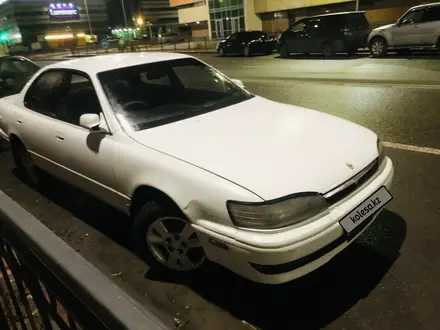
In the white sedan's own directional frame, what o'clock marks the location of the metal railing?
The metal railing is roughly at 2 o'clock from the white sedan.

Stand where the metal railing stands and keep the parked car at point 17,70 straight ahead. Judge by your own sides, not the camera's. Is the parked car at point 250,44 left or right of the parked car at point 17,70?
right

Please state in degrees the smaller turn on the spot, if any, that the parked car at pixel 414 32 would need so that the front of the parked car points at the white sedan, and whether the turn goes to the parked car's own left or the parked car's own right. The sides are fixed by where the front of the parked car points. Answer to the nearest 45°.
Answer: approximately 90° to the parked car's own left

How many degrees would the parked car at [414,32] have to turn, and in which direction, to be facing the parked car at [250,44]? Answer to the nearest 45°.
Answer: approximately 45° to its right

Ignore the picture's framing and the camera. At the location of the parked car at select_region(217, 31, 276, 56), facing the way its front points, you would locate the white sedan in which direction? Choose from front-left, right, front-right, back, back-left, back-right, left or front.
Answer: back-left

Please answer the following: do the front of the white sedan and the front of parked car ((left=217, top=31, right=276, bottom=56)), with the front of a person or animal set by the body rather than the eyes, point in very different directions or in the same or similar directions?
very different directions

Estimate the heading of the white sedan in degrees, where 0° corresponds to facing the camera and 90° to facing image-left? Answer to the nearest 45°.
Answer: approximately 315°

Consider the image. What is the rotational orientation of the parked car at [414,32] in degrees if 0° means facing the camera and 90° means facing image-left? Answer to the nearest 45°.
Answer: approximately 90°
